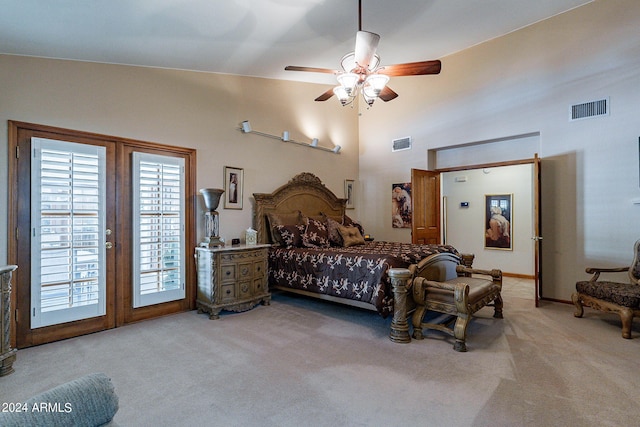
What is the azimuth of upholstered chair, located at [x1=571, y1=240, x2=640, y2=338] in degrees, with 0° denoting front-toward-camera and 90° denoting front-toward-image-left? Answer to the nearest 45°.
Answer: approximately 45°

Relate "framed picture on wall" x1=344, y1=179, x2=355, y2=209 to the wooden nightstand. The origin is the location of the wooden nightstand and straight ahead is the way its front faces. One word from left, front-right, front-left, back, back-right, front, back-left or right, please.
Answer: left

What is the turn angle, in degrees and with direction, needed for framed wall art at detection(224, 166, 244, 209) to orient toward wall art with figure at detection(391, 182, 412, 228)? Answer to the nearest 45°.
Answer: approximately 45° to its left

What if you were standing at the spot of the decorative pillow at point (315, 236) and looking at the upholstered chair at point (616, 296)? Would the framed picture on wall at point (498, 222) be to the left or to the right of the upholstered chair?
left

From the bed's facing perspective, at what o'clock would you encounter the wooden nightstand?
The wooden nightstand is roughly at 4 o'clock from the bed.

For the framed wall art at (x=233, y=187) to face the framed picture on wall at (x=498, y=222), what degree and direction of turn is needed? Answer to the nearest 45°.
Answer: approximately 45° to its left

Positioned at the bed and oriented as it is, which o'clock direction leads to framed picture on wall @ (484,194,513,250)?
The framed picture on wall is roughly at 9 o'clock from the bed.

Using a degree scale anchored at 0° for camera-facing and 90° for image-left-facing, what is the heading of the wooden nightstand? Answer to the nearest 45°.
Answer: approximately 315°

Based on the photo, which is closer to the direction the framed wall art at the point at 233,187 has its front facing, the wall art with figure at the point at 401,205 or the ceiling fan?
the ceiling fan
